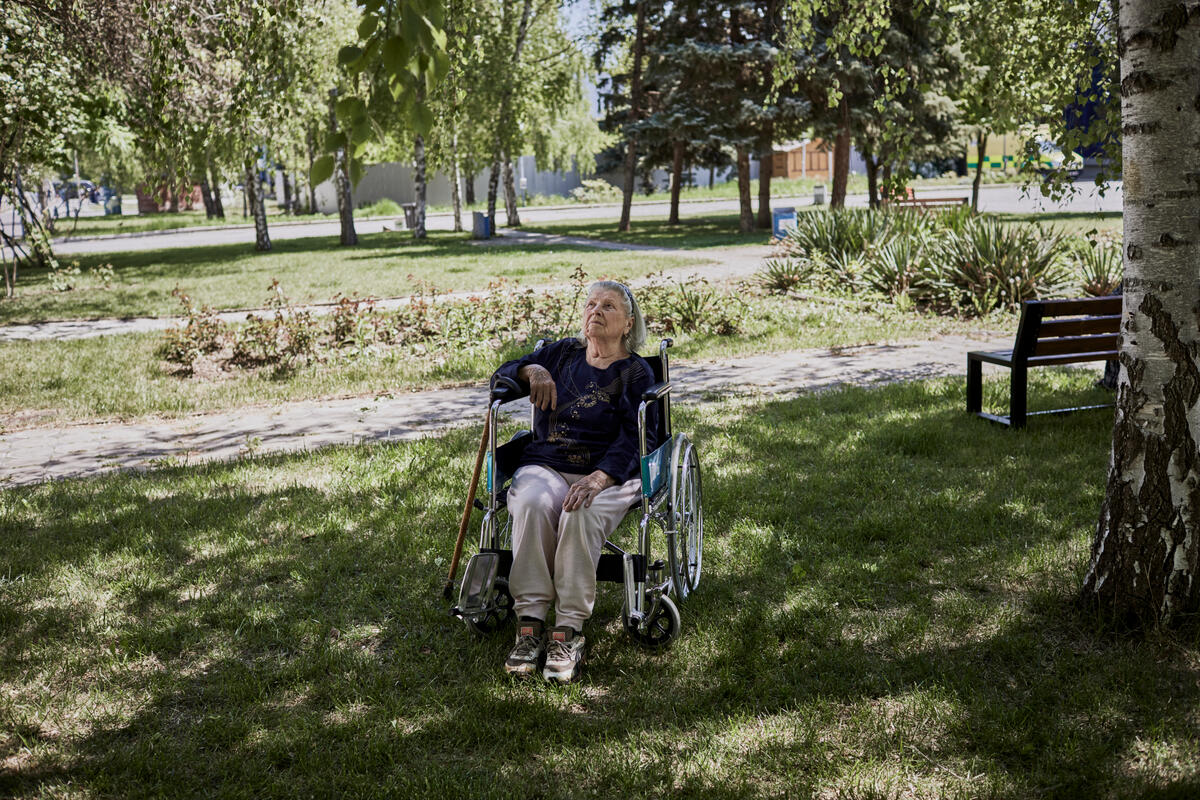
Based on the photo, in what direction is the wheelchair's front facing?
toward the camera

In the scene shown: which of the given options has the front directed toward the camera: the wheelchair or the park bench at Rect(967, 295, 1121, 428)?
the wheelchair

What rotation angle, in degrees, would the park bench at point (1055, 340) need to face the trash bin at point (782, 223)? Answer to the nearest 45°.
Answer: approximately 45° to its right

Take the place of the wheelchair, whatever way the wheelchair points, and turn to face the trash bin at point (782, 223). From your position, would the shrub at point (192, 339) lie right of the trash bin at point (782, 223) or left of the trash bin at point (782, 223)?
left

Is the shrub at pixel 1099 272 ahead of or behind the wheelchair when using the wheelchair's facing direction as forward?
behind

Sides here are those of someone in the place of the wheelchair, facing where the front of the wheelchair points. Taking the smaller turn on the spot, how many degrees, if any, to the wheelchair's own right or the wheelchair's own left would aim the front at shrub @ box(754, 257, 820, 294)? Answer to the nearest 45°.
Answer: approximately 180°

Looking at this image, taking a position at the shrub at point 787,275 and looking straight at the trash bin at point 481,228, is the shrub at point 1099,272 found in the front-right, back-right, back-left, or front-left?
back-right

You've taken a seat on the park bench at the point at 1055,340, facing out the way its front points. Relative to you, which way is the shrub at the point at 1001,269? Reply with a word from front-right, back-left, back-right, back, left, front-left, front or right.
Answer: front-right

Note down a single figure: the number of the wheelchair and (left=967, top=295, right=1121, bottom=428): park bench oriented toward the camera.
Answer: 1

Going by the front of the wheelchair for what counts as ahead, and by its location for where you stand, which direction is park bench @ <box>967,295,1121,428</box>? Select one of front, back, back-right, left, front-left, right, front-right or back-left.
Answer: back-left

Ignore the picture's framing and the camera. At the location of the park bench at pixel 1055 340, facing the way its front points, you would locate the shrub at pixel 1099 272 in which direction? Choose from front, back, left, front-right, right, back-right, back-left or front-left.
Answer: front-right

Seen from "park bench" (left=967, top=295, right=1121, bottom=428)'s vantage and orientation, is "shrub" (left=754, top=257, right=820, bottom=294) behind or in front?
in front
